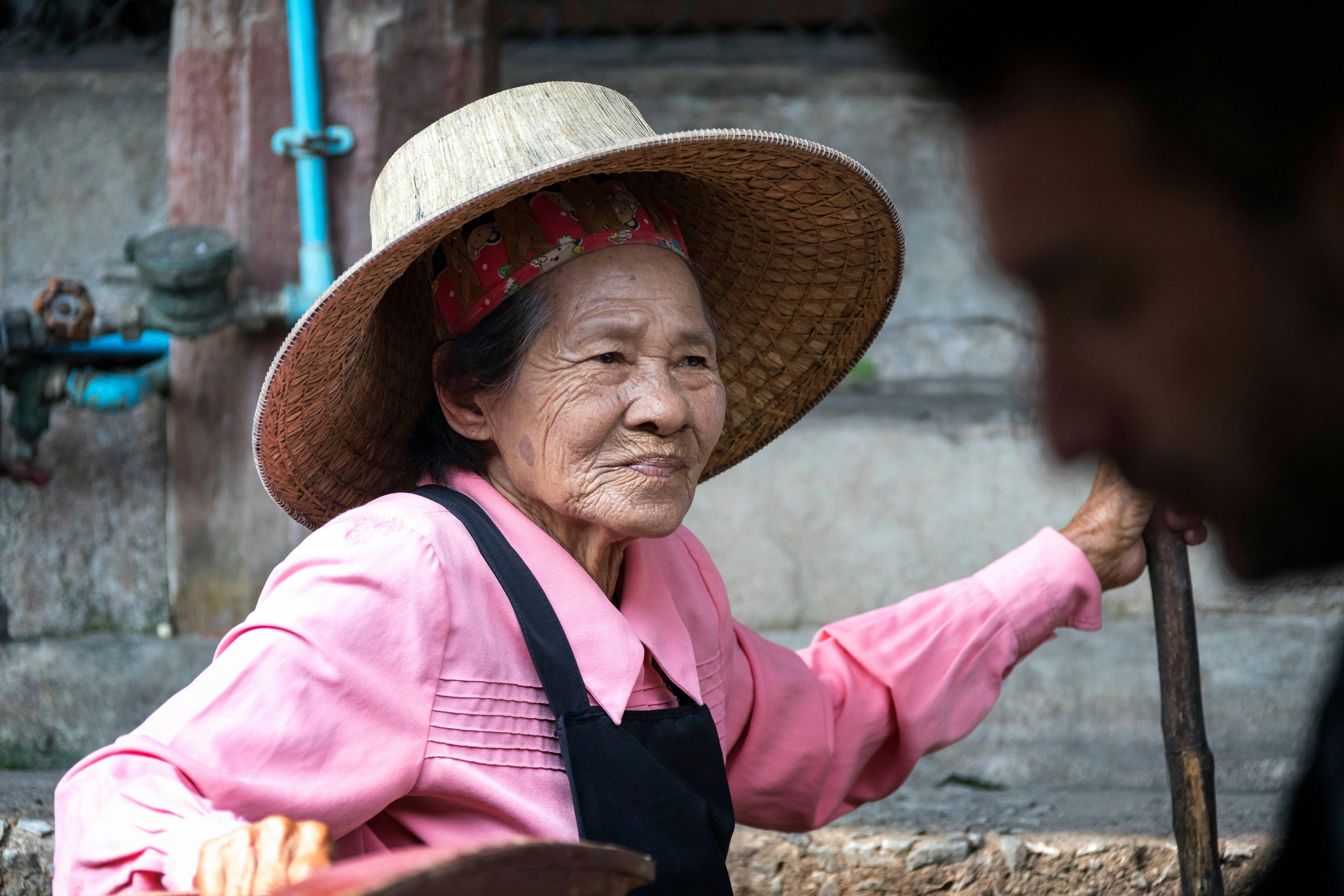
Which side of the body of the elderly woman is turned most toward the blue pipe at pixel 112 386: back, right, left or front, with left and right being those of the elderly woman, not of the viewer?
back

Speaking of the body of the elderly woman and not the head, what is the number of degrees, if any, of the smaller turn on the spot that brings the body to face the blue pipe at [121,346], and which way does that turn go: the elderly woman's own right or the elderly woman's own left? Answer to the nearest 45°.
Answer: approximately 180°

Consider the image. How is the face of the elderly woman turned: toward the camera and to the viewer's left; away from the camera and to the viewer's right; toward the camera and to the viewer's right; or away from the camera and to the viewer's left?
toward the camera and to the viewer's right
